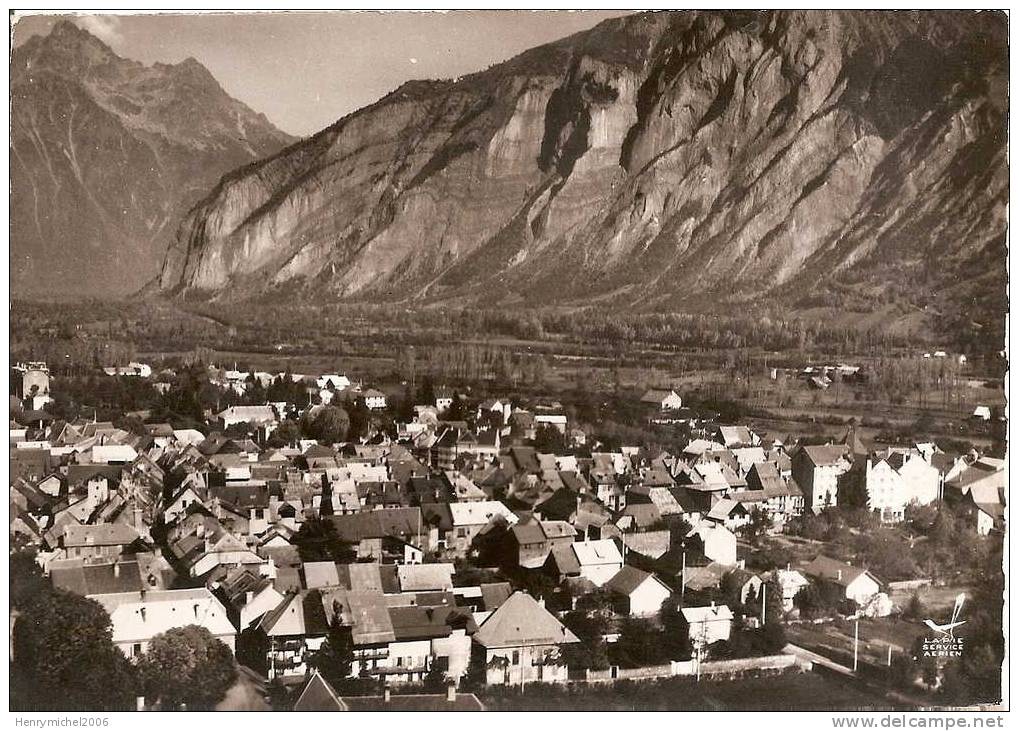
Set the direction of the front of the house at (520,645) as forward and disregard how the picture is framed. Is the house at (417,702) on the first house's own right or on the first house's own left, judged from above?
on the first house's own right

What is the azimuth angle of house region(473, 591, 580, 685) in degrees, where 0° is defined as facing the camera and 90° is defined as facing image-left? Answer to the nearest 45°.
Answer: approximately 0°

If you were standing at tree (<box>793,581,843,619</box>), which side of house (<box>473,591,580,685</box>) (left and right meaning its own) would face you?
left

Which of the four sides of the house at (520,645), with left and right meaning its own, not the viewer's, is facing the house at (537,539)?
back

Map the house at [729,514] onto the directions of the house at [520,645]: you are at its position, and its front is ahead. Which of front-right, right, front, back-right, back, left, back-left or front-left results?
back-left

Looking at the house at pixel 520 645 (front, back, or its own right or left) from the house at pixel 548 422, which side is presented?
back

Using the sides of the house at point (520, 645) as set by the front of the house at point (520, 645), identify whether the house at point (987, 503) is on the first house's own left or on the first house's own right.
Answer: on the first house's own left

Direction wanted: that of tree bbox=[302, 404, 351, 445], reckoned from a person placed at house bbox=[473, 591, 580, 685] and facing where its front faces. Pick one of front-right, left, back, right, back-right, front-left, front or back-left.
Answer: back-right

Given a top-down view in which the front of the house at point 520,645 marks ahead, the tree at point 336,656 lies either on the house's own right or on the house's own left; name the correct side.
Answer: on the house's own right

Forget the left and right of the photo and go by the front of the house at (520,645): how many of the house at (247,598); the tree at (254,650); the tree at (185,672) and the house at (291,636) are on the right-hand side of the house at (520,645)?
4

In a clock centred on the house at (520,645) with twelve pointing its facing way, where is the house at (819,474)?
the house at (819,474) is roughly at 8 o'clock from the house at (520,645).

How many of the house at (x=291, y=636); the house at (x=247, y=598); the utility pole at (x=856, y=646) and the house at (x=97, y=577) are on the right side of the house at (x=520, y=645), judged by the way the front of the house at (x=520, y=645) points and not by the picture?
3
